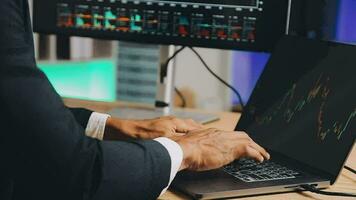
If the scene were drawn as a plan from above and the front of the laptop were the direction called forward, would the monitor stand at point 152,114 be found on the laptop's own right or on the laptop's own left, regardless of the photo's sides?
on the laptop's own right

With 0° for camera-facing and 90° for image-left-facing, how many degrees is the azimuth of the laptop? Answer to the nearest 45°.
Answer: approximately 45°

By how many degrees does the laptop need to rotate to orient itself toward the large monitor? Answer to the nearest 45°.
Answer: approximately 90° to its right
